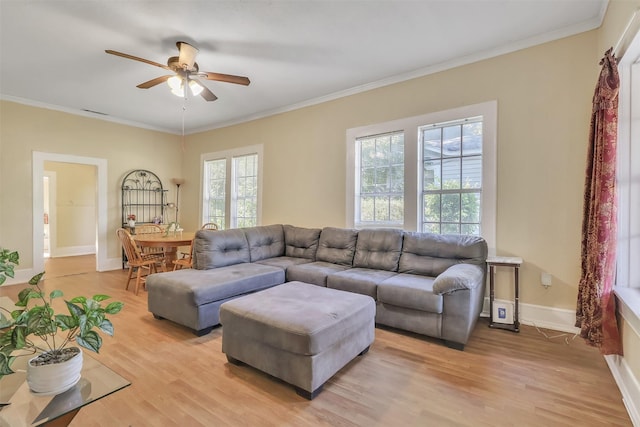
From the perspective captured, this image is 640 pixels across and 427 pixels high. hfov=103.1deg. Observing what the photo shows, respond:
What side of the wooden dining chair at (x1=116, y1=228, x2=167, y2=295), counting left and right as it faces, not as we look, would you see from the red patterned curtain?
right

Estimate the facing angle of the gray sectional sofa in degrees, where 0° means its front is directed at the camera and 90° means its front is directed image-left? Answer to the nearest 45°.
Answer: approximately 45°

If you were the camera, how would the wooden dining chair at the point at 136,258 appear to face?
facing away from the viewer and to the right of the viewer

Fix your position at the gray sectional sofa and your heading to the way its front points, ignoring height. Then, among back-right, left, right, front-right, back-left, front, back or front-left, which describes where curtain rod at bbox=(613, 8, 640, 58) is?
left

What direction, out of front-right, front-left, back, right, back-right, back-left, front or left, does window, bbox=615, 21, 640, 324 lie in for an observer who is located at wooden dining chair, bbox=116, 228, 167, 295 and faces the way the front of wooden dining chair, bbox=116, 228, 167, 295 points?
right

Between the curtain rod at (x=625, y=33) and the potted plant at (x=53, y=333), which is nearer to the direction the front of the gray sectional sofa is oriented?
the potted plant

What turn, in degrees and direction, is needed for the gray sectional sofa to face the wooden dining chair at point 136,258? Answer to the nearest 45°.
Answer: approximately 45° to its right

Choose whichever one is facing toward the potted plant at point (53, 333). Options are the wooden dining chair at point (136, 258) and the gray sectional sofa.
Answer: the gray sectional sofa

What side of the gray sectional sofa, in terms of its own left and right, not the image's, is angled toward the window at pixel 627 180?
left

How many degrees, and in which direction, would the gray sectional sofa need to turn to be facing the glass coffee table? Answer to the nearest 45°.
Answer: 0° — it already faces it

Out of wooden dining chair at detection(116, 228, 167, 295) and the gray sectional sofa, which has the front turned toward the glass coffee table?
the gray sectional sofa

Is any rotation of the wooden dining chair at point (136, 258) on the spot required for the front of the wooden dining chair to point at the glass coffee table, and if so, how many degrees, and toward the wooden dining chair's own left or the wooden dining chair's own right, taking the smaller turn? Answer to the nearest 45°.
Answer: approximately 135° to the wooden dining chair's own right

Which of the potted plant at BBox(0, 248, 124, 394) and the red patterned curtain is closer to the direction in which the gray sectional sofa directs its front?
the potted plant
